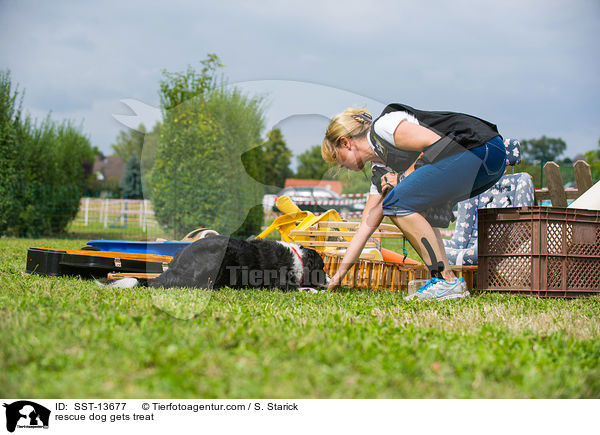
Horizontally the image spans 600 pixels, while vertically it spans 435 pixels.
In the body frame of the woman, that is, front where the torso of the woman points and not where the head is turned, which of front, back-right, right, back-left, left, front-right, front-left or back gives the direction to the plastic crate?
back-right

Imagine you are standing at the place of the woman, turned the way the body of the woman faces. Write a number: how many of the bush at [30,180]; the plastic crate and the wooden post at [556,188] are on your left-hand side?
0

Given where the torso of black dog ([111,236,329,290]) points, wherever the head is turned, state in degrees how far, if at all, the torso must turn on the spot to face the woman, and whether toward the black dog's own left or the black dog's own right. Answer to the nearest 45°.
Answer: approximately 45° to the black dog's own right

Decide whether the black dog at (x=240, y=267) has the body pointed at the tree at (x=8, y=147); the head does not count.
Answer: no

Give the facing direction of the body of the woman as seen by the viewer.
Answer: to the viewer's left

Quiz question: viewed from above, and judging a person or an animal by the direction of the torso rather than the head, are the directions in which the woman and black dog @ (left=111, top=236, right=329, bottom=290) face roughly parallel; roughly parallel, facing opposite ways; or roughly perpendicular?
roughly parallel, facing opposite ways

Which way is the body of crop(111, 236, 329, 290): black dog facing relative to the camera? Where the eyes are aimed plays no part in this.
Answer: to the viewer's right

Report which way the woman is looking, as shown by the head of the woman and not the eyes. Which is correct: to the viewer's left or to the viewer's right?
to the viewer's left

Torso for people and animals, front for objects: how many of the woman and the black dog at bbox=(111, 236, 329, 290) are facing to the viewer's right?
1
